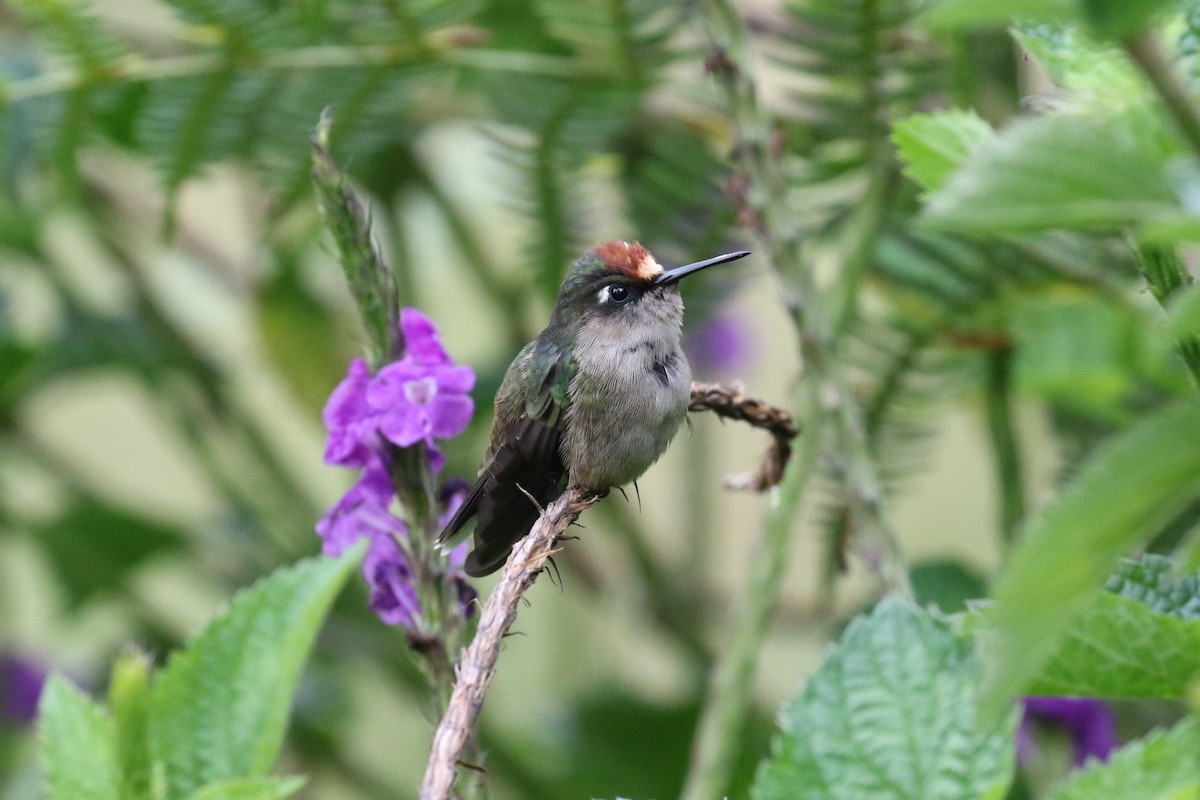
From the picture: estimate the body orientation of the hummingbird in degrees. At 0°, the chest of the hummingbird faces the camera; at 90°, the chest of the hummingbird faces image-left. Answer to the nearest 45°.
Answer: approximately 315°

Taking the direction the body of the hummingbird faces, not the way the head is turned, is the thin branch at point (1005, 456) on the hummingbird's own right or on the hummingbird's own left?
on the hummingbird's own left

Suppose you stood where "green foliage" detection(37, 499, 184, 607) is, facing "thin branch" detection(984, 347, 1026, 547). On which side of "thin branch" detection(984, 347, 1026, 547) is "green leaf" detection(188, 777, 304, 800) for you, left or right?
right
